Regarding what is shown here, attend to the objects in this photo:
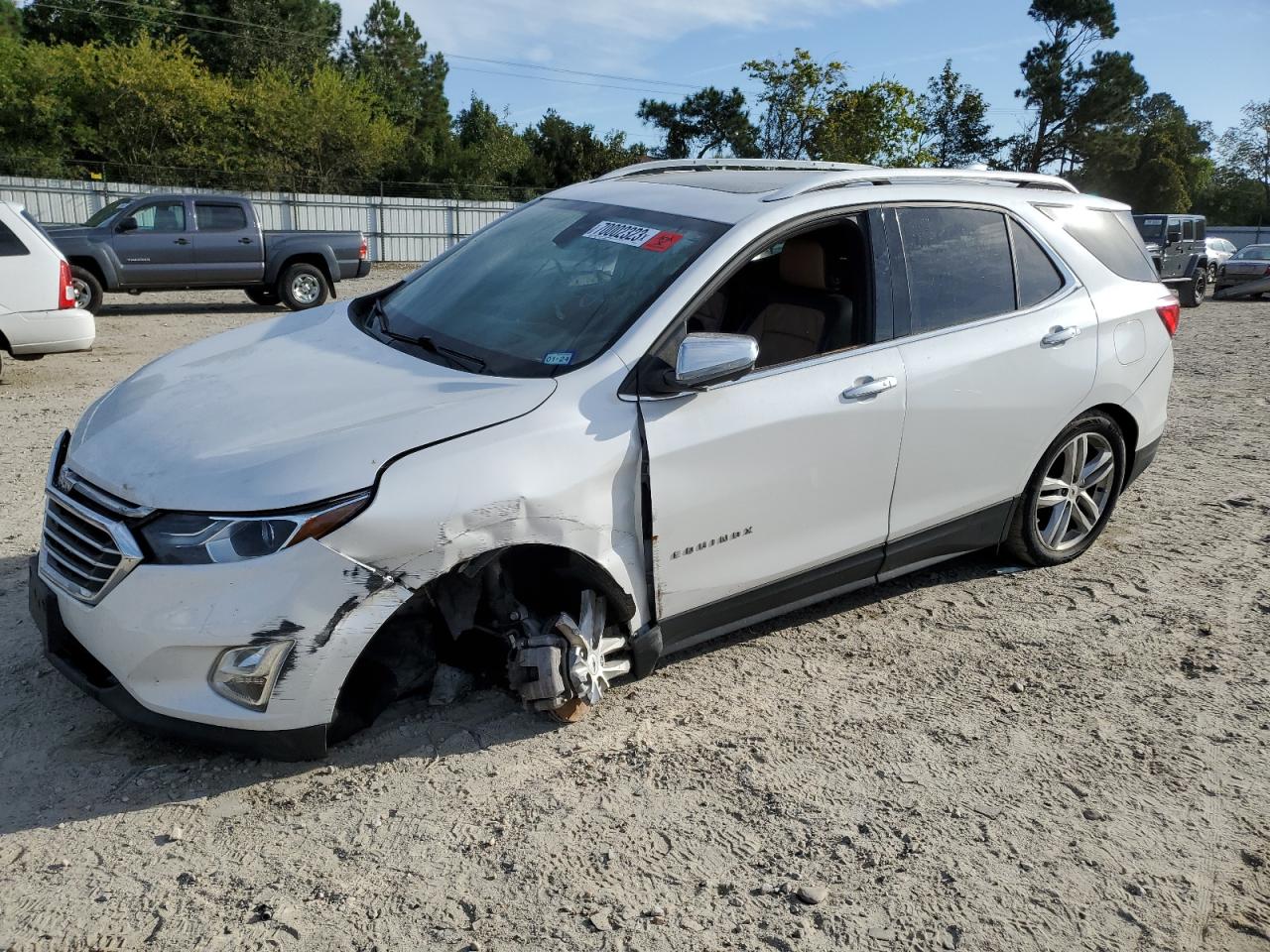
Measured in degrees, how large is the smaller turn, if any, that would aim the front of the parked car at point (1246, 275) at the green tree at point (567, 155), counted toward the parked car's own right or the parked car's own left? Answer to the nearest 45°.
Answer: approximately 45° to the parked car's own right

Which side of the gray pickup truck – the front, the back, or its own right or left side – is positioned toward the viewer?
left

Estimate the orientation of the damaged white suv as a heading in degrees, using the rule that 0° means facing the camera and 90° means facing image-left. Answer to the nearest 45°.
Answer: approximately 45°

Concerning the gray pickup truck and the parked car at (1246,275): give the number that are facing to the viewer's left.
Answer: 2

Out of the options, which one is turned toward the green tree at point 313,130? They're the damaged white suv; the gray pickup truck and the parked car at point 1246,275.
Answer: the parked car

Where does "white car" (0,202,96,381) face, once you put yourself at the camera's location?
facing to the left of the viewer

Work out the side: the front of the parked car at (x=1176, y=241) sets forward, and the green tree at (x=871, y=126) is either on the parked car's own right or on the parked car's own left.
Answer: on the parked car's own right

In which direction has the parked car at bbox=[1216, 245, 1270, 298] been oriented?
to the viewer's left

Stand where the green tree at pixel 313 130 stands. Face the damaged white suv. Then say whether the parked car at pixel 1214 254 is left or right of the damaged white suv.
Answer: left

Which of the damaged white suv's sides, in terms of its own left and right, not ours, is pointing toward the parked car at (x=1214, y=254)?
back

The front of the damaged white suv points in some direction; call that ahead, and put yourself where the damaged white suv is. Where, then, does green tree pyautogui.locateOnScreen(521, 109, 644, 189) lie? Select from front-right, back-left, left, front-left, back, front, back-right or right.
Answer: back-right

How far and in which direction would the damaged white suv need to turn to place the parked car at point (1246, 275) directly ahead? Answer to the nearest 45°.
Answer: approximately 180°
